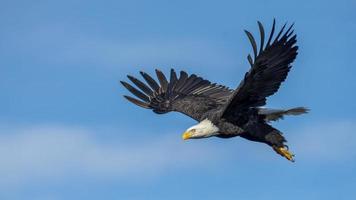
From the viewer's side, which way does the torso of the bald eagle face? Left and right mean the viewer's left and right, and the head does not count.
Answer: facing to the left of the viewer
